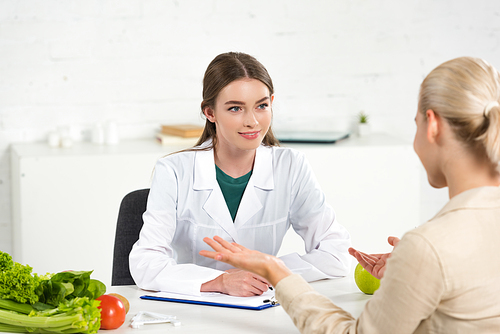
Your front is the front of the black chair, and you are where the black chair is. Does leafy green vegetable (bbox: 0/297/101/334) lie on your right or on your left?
on your right

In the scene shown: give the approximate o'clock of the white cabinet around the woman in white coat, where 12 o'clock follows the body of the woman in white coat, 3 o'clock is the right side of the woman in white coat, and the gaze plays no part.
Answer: The white cabinet is roughly at 5 o'clock from the woman in white coat.

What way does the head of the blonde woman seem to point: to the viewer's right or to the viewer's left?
to the viewer's left

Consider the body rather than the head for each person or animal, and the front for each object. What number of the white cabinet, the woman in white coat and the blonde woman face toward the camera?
2

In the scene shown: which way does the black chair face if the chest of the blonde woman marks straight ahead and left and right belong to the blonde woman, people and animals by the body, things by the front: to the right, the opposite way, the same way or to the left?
the opposite way

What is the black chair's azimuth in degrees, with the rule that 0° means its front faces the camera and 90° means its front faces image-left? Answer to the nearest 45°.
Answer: approximately 315°

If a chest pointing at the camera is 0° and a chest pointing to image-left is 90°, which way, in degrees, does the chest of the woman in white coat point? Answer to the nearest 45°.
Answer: approximately 0°

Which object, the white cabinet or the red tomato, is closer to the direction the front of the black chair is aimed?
the red tomato

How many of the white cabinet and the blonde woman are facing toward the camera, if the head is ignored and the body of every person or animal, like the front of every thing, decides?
1

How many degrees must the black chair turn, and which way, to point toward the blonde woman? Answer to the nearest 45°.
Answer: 0° — it already faces them

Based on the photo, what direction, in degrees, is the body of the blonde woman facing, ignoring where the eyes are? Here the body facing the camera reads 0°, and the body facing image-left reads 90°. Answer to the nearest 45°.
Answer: approximately 135°

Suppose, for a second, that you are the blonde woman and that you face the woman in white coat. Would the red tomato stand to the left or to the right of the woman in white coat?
left

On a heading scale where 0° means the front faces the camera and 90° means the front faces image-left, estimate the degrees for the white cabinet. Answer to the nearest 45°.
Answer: approximately 0°
